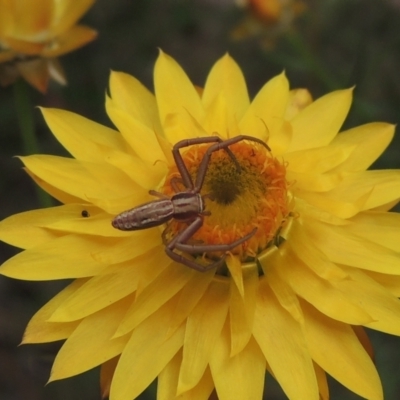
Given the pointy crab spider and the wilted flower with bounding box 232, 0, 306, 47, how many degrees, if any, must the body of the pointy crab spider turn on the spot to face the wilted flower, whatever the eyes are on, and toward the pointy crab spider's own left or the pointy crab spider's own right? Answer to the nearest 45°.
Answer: approximately 45° to the pointy crab spider's own left

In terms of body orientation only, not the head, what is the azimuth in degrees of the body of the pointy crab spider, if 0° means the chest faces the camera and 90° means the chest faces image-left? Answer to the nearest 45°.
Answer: approximately 270°
